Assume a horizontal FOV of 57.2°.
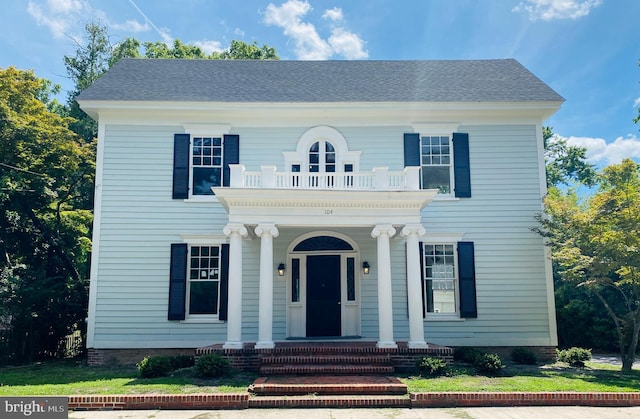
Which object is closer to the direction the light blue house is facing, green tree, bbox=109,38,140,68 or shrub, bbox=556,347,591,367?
the shrub

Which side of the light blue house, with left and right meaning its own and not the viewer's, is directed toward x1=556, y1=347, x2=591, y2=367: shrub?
left

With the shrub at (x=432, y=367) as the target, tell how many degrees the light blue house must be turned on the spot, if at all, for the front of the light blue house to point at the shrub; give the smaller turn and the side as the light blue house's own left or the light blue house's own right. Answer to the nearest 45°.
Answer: approximately 45° to the light blue house's own left

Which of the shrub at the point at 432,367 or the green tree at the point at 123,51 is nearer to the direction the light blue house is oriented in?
the shrub

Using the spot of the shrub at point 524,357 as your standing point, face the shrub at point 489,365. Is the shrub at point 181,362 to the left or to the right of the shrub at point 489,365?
right

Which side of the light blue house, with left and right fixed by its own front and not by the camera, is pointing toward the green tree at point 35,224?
right

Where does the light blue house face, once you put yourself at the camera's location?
facing the viewer

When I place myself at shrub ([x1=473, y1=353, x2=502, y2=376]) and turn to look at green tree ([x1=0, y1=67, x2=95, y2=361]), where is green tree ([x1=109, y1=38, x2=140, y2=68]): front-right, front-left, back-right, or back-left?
front-right

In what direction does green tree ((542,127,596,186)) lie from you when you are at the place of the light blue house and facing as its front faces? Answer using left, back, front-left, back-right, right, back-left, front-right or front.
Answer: back-left

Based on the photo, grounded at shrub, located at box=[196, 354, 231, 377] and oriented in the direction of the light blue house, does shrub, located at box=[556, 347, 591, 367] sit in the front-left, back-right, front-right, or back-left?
front-right

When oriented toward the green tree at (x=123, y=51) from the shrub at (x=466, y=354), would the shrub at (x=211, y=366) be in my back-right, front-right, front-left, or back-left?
front-left
